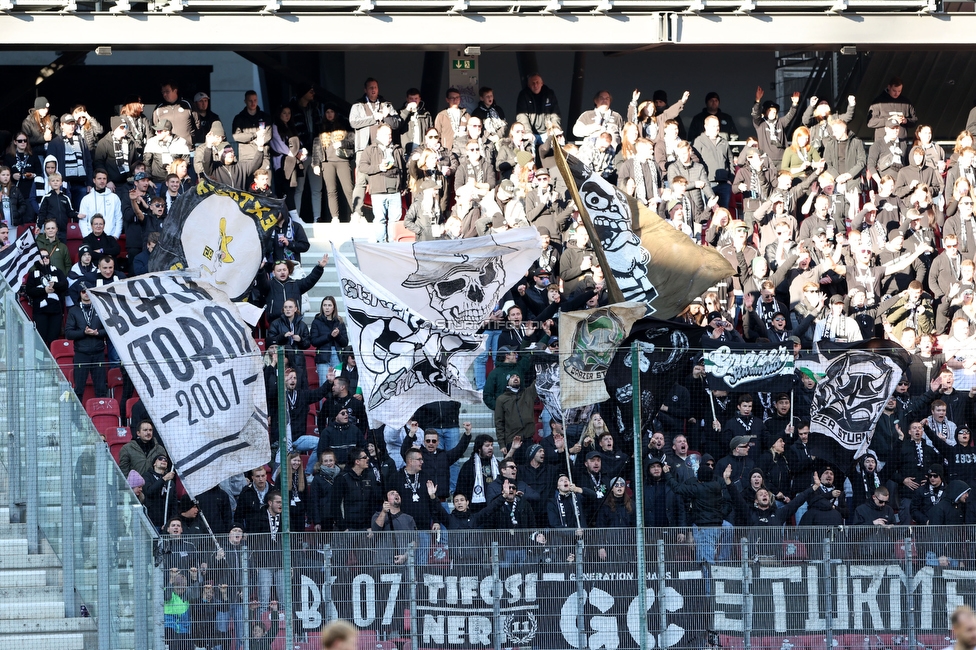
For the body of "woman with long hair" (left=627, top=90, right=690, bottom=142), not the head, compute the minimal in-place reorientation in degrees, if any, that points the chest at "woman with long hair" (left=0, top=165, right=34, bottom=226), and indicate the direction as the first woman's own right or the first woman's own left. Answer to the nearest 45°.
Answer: approximately 45° to the first woman's own right

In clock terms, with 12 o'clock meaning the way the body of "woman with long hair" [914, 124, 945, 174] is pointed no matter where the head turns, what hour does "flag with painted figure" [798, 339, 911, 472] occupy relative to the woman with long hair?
The flag with painted figure is roughly at 12 o'clock from the woman with long hair.

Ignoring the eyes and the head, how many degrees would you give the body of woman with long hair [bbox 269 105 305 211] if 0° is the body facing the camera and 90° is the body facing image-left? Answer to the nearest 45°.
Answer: approximately 315°

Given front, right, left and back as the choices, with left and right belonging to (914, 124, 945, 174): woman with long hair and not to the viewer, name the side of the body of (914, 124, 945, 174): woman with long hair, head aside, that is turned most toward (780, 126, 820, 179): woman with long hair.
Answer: right

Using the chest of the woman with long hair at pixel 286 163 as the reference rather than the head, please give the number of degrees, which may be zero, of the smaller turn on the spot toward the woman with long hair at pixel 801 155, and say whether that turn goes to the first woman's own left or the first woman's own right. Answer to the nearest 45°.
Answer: approximately 45° to the first woman's own left

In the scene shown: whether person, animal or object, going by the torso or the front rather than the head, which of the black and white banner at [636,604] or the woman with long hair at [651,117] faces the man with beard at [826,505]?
the woman with long hair

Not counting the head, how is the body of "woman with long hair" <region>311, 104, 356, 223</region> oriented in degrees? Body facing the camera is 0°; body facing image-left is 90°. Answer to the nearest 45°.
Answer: approximately 0°

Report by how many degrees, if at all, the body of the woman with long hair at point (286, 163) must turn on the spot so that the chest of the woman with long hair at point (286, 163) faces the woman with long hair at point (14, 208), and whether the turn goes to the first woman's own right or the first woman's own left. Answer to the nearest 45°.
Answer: approximately 90° to the first woman's own right

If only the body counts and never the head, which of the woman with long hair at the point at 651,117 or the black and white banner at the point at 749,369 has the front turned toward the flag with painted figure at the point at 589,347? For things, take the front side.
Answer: the woman with long hair

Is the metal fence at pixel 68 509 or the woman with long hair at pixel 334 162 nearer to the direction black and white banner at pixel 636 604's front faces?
the metal fence
